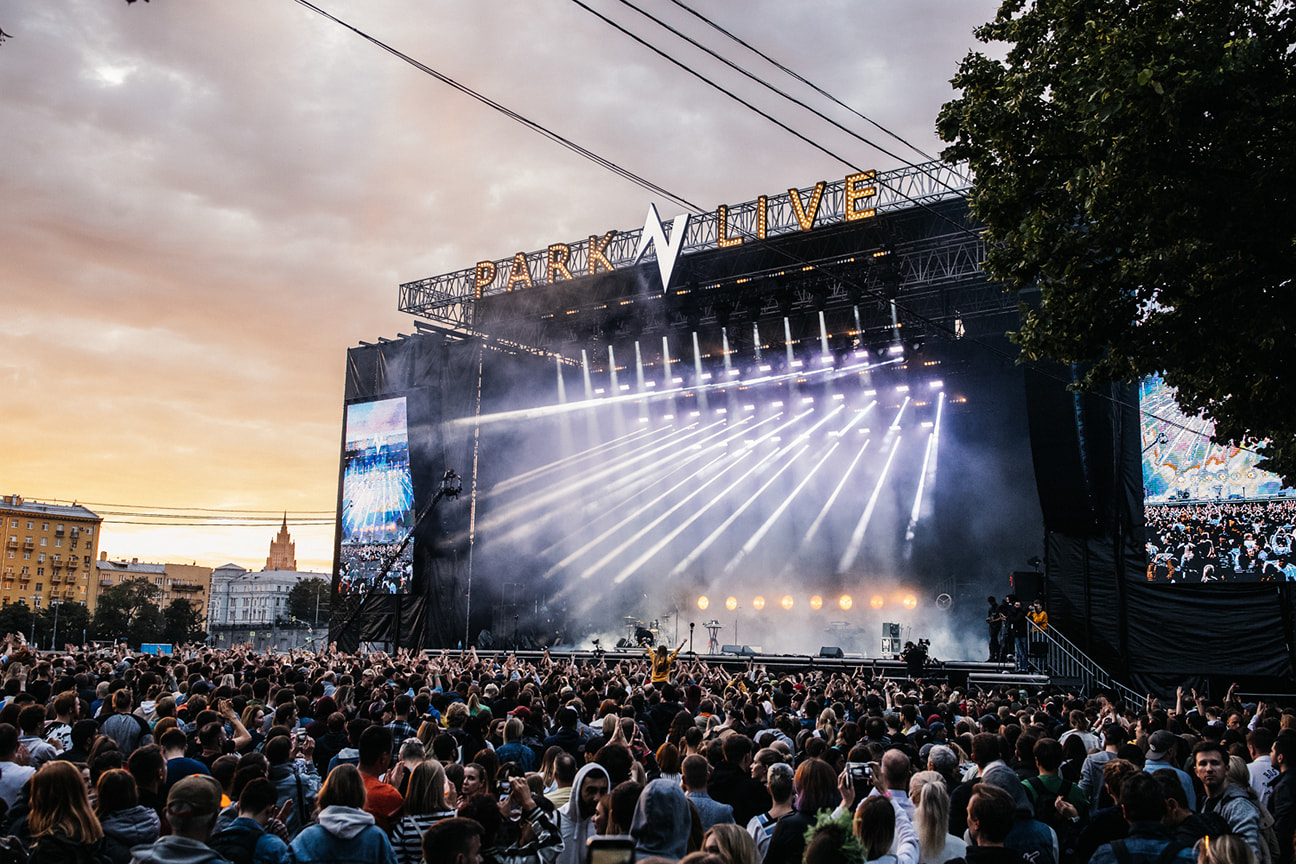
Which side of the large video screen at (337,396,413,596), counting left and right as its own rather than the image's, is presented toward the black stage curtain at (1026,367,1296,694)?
left

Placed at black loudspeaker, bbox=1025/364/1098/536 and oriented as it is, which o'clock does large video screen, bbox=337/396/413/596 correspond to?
The large video screen is roughly at 2 o'clock from the black loudspeaker.

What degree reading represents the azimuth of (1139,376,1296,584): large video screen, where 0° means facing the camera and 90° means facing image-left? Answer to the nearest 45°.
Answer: approximately 0°

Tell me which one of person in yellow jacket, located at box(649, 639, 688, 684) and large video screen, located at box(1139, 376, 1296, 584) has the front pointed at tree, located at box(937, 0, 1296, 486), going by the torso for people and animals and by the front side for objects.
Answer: the large video screen
